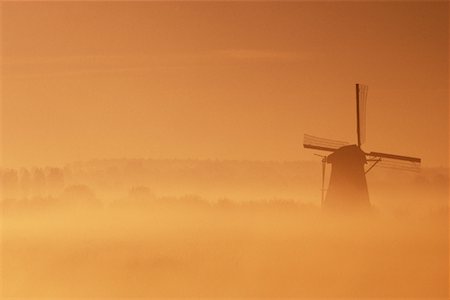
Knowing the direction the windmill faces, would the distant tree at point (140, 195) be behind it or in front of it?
behind

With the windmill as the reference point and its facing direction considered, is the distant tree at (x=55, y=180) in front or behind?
behind

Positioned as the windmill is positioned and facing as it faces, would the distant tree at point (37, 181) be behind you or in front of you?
behind

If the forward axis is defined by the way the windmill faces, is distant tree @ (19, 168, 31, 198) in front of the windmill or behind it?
behind
